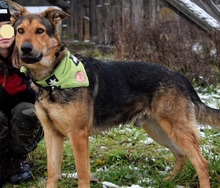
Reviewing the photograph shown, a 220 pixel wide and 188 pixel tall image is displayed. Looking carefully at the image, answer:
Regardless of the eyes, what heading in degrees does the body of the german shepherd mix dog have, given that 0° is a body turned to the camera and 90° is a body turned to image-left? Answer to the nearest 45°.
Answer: approximately 45°

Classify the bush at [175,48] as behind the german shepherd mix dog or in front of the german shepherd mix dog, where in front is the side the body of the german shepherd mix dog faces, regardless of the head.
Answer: behind

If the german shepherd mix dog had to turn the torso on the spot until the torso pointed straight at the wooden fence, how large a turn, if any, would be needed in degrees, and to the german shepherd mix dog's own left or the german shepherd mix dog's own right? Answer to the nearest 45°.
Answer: approximately 135° to the german shepherd mix dog's own right
